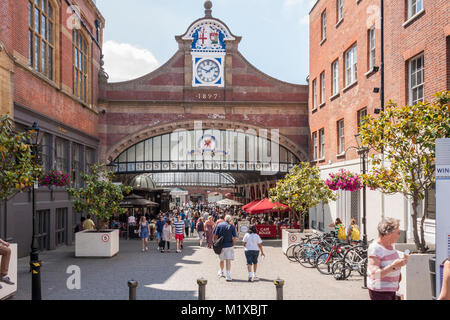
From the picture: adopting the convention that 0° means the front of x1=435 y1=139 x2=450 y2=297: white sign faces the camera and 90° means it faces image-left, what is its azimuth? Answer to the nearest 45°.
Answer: approximately 0°

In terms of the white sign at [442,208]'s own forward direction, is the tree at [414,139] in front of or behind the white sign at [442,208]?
behind

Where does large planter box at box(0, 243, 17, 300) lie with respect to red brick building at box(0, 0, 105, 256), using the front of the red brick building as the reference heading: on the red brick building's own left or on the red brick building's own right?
on the red brick building's own right

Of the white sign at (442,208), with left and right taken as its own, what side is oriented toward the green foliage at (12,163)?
right

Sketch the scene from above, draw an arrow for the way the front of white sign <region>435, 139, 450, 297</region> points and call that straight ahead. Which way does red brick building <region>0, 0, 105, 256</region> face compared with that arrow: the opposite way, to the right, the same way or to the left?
to the left
